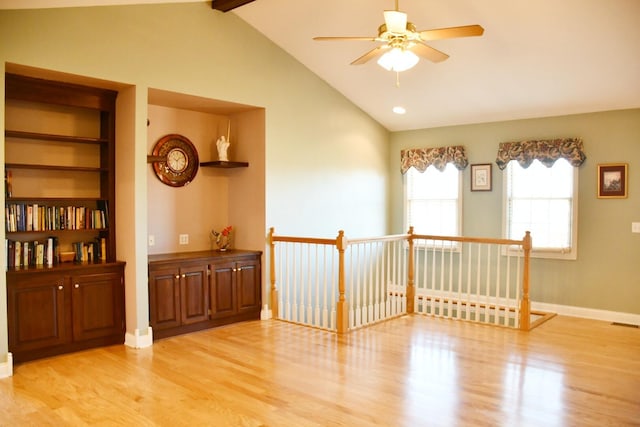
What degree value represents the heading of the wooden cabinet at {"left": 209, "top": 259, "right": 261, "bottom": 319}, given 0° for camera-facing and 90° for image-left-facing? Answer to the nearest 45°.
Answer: approximately 315°

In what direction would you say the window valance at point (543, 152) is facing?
toward the camera

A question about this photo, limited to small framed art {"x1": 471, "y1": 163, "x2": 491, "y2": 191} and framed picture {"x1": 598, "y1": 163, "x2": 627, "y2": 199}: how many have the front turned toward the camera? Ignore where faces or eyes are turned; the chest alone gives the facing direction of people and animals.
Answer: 2

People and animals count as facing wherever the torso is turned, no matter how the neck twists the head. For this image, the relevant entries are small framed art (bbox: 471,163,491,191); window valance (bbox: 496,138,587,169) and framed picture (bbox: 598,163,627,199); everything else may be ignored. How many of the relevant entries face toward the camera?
3

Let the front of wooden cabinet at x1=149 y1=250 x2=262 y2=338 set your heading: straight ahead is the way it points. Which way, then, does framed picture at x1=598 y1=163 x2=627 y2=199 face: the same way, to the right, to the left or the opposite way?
to the right

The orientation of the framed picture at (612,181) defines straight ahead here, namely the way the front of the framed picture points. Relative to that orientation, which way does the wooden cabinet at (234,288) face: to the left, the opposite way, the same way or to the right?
to the left

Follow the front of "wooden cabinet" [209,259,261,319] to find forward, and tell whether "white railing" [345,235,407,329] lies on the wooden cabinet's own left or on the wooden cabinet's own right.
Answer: on the wooden cabinet's own left

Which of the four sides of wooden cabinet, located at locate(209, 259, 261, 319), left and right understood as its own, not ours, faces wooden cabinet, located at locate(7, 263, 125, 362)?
right

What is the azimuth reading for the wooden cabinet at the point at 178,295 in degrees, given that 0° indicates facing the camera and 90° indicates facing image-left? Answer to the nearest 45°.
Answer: approximately 315°

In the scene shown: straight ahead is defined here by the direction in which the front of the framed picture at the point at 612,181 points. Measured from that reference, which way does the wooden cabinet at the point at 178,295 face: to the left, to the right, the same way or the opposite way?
to the left

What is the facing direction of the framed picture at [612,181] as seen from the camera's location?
facing the viewer

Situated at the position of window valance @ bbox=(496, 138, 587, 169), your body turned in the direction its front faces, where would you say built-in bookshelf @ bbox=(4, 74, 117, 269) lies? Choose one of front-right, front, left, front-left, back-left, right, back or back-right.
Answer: front-right

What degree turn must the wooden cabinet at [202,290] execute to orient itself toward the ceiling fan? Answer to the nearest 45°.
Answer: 0° — it already faces it

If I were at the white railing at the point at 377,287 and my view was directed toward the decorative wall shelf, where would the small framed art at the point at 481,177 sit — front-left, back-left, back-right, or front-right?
back-right

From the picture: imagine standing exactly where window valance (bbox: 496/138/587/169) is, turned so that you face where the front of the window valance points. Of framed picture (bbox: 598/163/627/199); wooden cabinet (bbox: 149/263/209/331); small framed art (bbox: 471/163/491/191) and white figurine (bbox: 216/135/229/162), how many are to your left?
1

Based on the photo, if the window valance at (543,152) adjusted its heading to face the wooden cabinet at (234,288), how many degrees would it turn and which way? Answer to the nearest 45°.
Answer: approximately 45° to its right

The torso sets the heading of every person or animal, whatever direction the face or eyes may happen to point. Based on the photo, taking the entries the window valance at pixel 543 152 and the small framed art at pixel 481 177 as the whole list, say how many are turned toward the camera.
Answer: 2

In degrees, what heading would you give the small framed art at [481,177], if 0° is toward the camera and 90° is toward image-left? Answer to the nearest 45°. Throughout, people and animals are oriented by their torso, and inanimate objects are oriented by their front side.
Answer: approximately 0°

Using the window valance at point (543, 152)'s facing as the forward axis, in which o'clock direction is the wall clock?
The wall clock is roughly at 2 o'clock from the window valance.
